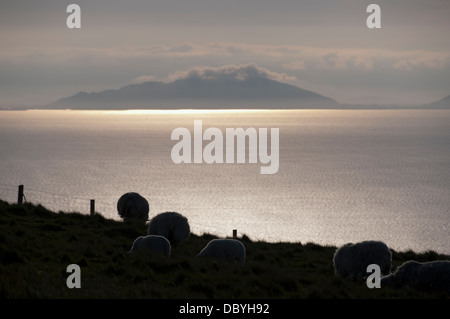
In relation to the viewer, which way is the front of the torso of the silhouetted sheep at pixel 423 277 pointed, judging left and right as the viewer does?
facing to the left of the viewer

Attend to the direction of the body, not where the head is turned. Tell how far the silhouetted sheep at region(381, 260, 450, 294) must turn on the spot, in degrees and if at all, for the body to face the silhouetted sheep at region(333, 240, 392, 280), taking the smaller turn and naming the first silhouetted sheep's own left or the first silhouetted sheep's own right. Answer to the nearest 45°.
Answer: approximately 45° to the first silhouetted sheep's own right

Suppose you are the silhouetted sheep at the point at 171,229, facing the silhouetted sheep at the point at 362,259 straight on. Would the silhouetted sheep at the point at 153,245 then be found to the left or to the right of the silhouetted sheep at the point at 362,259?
right

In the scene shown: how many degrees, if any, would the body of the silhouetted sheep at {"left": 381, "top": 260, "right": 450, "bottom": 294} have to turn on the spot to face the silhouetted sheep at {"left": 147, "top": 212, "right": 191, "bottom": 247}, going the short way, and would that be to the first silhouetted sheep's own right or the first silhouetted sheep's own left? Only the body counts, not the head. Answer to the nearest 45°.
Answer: approximately 45° to the first silhouetted sheep's own right

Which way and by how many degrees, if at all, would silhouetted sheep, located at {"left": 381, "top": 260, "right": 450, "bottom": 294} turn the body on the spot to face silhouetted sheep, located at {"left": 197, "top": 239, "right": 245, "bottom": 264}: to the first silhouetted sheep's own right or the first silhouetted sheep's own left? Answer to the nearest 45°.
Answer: approximately 45° to the first silhouetted sheep's own right

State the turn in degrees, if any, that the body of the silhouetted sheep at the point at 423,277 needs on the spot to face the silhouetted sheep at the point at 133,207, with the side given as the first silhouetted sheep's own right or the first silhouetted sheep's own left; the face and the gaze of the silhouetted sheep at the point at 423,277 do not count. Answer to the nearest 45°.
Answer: approximately 45° to the first silhouetted sheep's own right

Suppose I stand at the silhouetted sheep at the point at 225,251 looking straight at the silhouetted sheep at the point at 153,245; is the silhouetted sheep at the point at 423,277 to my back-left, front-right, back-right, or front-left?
back-left
